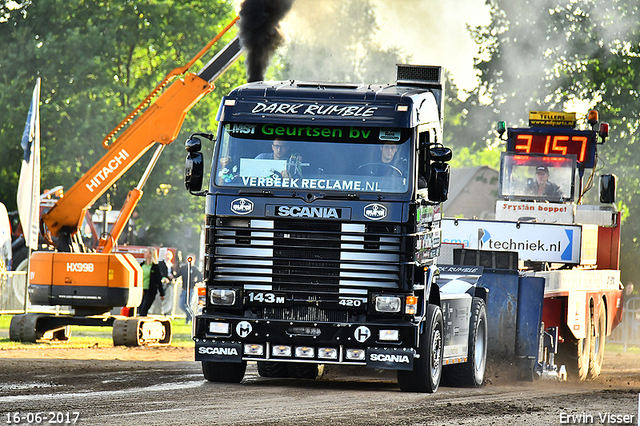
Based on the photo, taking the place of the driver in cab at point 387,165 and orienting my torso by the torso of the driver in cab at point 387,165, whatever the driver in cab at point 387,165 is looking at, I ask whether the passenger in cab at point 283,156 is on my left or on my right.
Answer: on my right

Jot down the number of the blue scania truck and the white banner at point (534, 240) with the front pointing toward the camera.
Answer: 2

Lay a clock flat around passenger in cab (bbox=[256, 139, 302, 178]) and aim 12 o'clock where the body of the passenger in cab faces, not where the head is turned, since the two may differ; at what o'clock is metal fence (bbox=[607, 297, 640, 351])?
The metal fence is roughly at 7 o'clock from the passenger in cab.

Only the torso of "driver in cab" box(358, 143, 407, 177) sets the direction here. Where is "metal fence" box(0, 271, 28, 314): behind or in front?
behind

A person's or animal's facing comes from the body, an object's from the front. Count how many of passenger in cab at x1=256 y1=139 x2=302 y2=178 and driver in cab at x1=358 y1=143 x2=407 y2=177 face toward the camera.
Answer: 2

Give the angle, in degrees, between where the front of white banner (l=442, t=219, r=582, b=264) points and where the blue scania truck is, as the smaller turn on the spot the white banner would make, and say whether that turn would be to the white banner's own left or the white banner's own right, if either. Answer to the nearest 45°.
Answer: approximately 45° to the white banner's own right

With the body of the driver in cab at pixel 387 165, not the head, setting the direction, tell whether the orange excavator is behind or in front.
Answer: behind

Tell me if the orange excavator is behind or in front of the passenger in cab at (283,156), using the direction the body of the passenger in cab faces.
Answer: behind
